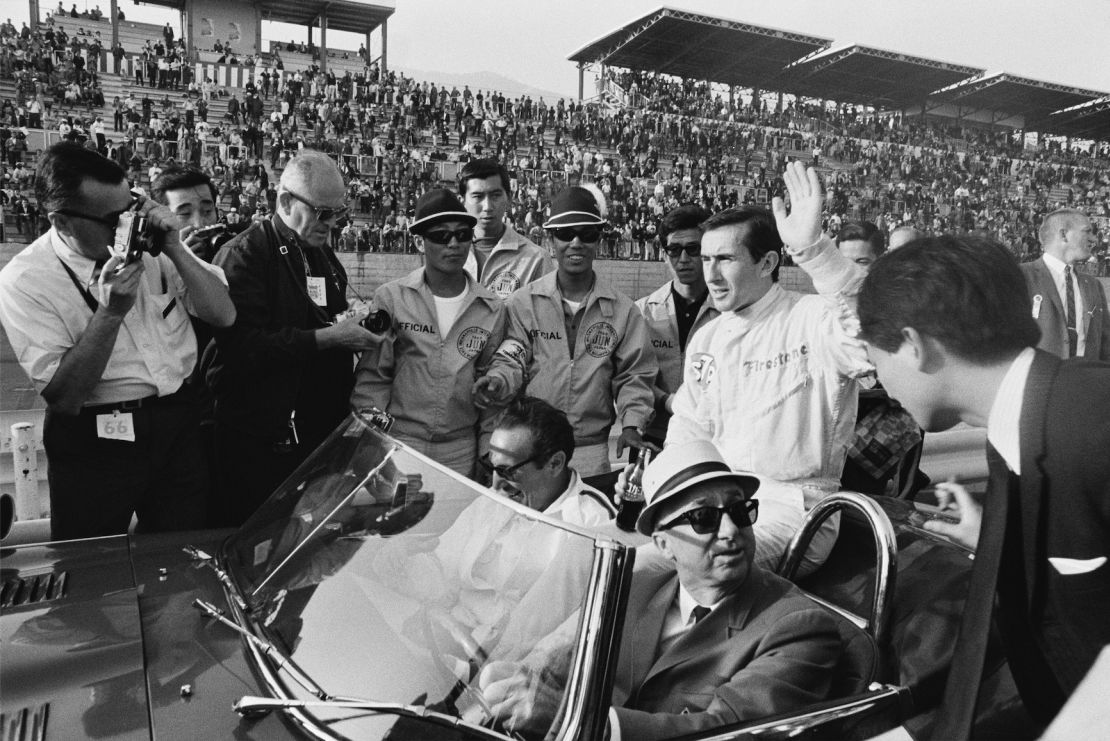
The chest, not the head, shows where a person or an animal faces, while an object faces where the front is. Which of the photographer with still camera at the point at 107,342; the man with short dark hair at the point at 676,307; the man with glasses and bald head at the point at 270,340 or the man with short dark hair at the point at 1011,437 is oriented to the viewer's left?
the man with short dark hair at the point at 1011,437

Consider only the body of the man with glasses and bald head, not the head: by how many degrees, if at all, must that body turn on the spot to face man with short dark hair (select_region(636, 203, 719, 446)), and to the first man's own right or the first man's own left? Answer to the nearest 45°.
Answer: approximately 45° to the first man's own left

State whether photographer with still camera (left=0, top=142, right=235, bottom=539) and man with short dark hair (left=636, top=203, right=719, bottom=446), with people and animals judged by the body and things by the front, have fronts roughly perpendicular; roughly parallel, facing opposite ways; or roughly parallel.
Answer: roughly perpendicular

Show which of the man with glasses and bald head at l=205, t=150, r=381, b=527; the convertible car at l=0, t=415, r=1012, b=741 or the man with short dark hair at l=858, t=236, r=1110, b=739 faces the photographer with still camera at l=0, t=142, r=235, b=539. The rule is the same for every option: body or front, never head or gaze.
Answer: the man with short dark hair

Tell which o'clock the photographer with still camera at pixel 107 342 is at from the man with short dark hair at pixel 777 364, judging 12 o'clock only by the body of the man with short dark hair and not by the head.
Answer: The photographer with still camera is roughly at 1 o'clock from the man with short dark hair.

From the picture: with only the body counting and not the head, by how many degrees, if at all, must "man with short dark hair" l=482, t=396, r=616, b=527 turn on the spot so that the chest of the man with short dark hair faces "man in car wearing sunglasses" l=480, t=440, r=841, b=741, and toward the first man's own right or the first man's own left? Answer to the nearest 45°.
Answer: approximately 90° to the first man's own left

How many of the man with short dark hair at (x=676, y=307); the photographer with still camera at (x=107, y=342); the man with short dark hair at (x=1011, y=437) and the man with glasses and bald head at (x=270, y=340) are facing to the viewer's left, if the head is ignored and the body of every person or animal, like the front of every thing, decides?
1

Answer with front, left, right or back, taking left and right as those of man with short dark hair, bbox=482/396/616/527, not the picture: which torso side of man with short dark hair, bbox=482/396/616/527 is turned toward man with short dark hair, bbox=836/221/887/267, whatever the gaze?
back

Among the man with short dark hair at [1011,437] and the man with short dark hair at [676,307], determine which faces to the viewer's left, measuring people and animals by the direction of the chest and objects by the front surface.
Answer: the man with short dark hair at [1011,437]

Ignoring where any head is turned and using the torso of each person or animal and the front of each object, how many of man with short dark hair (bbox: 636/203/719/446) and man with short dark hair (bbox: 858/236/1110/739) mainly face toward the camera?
1

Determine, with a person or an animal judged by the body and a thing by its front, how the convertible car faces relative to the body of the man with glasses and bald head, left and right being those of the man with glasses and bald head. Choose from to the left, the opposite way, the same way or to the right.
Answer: to the right

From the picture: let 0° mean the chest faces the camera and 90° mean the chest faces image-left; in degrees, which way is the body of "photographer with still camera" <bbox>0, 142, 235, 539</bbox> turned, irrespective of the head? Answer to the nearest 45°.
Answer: approximately 315°

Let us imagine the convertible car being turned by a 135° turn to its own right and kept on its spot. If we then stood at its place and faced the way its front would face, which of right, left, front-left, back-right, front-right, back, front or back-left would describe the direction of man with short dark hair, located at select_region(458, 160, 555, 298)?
front
